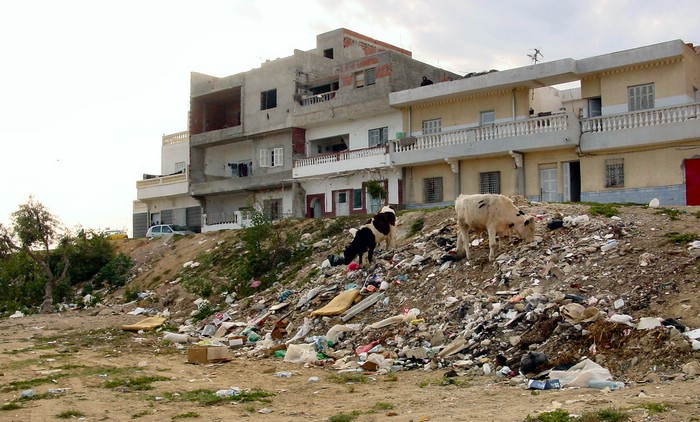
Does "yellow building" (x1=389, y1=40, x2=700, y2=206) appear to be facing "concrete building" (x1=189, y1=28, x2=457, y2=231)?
no

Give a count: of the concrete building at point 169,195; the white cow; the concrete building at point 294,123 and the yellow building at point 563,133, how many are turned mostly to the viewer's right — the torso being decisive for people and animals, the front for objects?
1

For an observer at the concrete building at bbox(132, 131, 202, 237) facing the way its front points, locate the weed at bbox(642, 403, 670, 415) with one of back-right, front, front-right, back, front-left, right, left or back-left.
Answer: front-left

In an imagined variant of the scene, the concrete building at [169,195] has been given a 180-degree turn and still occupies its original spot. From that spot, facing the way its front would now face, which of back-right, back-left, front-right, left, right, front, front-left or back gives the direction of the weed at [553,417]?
back-right

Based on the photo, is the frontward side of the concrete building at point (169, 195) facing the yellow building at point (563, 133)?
no

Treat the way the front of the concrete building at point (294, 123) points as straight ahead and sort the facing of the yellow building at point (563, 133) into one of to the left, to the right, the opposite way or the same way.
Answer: the same way

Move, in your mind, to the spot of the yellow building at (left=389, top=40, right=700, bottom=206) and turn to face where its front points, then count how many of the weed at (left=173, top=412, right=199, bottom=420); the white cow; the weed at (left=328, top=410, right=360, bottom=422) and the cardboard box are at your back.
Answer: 0

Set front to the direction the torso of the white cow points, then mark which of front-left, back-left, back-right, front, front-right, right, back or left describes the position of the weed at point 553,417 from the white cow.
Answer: right

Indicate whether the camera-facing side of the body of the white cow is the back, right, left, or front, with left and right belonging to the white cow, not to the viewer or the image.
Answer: right

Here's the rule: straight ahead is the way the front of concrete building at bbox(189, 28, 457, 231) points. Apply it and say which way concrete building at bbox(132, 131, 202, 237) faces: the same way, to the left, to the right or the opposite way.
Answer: the same way

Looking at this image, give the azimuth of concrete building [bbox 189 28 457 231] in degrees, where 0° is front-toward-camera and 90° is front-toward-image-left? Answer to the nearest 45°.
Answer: approximately 45°

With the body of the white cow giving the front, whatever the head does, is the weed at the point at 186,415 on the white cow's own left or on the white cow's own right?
on the white cow's own right

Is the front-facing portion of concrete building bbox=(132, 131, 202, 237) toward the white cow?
no

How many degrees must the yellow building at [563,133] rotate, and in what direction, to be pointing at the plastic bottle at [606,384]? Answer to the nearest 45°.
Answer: approximately 45° to its left

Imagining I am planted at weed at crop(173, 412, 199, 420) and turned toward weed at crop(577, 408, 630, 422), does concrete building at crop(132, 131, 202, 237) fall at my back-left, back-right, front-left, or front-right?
back-left

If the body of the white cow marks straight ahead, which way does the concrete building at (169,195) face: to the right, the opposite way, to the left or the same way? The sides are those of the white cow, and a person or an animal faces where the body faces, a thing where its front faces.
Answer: to the right

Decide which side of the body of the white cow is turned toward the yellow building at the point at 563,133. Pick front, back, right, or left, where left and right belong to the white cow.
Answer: left

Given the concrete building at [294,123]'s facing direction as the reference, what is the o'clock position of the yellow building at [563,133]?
The yellow building is roughly at 9 o'clock from the concrete building.

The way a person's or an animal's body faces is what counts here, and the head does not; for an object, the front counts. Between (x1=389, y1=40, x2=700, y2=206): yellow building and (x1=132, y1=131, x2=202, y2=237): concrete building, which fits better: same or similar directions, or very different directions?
same or similar directions

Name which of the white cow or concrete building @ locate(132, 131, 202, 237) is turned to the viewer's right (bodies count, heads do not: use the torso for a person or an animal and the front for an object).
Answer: the white cow
